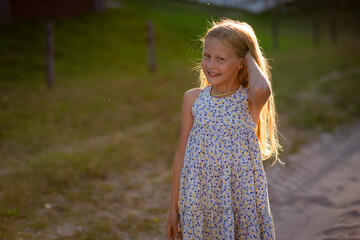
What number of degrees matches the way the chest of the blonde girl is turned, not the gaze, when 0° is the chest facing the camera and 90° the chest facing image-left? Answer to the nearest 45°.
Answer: approximately 0°

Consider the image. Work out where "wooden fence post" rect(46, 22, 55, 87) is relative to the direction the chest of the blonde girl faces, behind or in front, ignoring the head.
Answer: behind
